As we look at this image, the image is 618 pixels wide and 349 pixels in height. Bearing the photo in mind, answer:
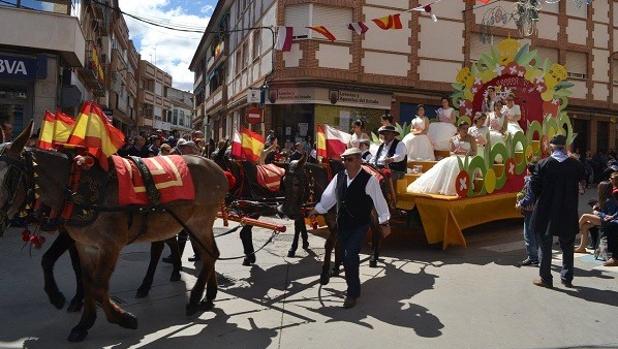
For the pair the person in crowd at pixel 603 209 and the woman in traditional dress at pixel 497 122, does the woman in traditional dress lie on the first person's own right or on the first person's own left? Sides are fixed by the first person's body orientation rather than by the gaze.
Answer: on the first person's own right

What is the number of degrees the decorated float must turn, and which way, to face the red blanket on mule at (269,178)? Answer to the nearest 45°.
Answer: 0° — it already faces it

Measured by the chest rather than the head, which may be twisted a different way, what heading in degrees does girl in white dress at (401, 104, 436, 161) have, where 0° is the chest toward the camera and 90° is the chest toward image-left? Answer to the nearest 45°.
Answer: approximately 45°

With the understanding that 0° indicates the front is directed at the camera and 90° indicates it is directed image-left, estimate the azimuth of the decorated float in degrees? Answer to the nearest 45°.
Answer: approximately 45°

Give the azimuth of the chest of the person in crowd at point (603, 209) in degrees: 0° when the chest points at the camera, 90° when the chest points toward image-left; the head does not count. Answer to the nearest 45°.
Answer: approximately 90°

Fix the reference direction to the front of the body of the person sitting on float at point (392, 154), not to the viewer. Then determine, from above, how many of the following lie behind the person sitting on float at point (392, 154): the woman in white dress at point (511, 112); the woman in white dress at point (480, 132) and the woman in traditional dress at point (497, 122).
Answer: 3
